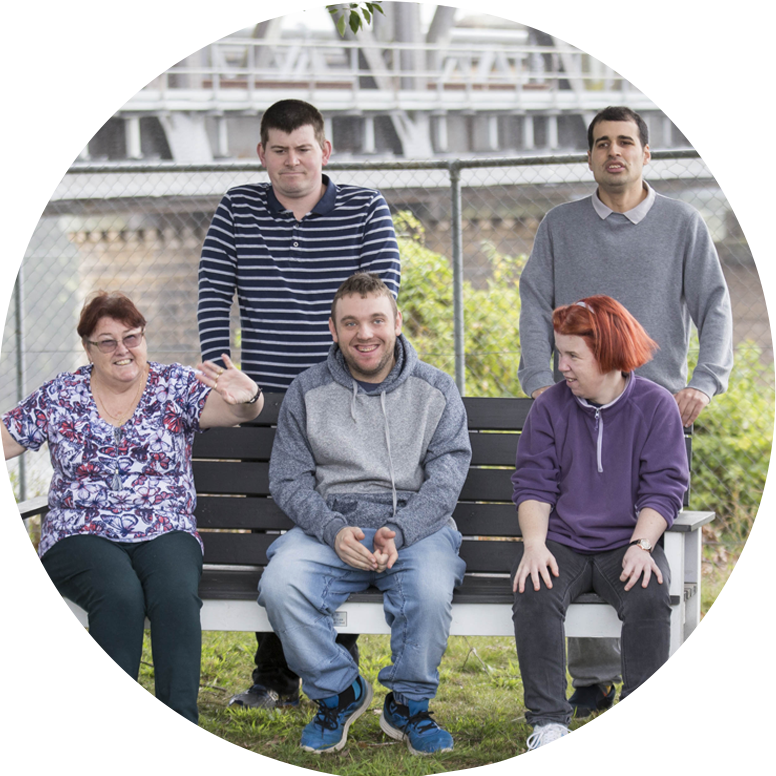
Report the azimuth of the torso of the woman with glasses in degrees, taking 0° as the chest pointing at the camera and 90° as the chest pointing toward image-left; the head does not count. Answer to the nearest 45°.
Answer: approximately 0°

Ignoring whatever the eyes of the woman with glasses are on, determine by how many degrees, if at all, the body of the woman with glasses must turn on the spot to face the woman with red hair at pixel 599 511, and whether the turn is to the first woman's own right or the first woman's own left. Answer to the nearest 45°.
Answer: approximately 90° to the first woman's own left

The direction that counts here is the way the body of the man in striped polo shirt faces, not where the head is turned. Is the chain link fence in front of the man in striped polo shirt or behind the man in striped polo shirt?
behind

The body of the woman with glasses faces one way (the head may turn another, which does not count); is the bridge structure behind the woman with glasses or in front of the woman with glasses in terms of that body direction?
behind

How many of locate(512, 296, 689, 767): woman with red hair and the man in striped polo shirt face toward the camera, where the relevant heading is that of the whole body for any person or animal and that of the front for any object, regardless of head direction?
2
